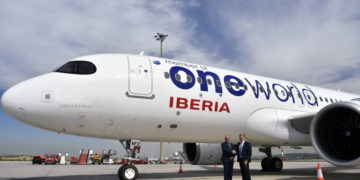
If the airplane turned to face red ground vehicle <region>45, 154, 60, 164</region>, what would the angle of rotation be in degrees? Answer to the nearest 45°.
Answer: approximately 90° to its right

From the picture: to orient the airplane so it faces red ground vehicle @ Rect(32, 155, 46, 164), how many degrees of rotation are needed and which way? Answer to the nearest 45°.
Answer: approximately 90° to its right

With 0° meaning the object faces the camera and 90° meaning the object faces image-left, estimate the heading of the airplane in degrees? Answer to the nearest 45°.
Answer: approximately 45°
